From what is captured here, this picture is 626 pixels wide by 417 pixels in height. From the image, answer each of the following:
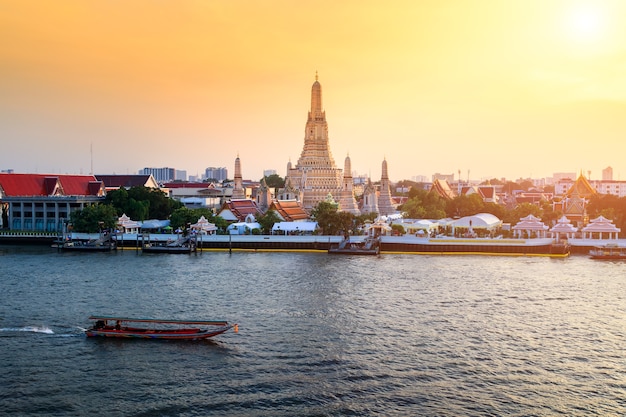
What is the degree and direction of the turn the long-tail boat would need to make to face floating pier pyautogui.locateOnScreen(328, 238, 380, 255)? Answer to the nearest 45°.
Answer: approximately 45° to its left

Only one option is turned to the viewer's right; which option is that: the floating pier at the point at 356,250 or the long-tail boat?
the long-tail boat

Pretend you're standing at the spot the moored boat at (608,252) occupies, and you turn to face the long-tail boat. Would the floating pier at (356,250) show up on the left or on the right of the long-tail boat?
right

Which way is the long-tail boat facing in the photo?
to the viewer's right
